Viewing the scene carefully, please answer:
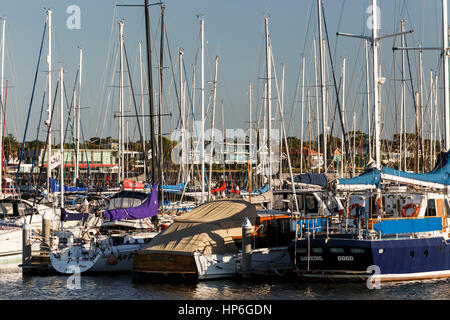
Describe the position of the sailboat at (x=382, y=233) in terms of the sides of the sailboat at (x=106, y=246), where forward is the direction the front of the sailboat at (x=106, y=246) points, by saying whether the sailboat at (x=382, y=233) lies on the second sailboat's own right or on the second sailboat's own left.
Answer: on the second sailboat's own right

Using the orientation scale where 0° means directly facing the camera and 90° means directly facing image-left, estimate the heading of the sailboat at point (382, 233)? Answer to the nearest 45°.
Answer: approximately 225°

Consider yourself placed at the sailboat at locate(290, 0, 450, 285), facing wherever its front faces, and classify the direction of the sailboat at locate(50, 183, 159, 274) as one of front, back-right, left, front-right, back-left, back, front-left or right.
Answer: back-left

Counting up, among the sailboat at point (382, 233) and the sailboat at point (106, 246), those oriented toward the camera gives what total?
0
